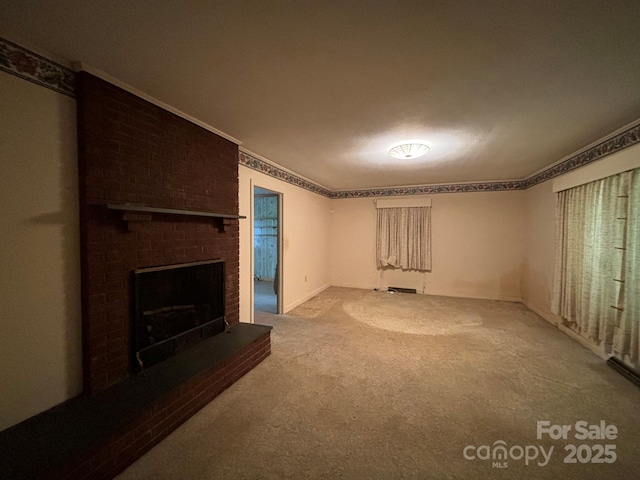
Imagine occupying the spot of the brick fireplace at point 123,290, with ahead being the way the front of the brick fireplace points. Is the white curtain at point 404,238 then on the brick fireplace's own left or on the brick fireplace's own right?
on the brick fireplace's own left

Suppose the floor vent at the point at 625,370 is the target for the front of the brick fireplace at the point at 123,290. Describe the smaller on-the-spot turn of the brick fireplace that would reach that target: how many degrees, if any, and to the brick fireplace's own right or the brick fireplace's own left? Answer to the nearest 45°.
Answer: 0° — it already faces it

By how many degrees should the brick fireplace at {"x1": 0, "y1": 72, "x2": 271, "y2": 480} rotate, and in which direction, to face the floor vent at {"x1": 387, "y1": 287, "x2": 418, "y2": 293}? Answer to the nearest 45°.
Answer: approximately 45° to its left

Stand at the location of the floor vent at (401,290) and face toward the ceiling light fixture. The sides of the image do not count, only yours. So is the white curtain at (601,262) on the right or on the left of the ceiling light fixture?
left

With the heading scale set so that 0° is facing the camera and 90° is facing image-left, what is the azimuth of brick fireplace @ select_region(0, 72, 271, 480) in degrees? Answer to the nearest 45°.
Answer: approximately 315°
